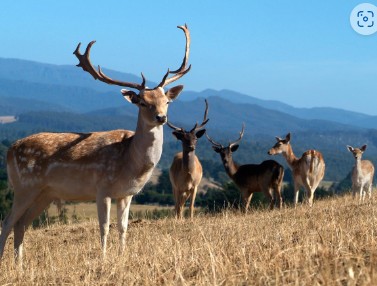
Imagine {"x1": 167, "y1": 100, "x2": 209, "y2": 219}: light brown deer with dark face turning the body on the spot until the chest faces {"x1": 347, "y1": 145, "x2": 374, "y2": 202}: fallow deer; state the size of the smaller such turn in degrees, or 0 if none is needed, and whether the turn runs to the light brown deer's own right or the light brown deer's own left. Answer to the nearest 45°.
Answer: approximately 135° to the light brown deer's own left

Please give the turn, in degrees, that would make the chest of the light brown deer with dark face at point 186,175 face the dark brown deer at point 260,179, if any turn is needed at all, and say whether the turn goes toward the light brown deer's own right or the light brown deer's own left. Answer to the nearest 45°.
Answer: approximately 135° to the light brown deer's own left

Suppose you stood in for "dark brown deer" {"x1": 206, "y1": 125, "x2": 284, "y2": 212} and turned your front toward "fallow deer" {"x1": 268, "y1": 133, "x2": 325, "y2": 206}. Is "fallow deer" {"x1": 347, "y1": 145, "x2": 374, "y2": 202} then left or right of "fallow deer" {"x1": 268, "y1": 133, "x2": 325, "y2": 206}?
left

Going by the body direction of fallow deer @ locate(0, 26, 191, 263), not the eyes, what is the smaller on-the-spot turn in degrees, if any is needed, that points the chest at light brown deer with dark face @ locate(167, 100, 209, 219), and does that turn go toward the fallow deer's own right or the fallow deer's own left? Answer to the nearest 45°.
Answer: approximately 90° to the fallow deer's own left

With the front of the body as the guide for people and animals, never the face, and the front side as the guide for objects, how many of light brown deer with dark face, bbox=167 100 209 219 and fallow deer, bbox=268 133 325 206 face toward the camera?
1

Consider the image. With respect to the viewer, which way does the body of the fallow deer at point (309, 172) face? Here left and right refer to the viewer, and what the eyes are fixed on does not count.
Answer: facing away from the viewer and to the left of the viewer

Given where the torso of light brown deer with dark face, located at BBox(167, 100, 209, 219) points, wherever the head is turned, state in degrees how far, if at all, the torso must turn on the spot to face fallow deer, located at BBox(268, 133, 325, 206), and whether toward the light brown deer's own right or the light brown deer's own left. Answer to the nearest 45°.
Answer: approximately 135° to the light brown deer's own left

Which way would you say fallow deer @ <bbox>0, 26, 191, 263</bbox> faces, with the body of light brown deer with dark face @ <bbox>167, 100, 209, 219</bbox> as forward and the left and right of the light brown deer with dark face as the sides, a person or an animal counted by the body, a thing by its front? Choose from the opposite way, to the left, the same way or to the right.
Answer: to the left

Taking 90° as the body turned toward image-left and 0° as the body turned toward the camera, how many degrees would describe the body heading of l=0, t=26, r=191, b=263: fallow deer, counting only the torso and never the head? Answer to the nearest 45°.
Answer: approximately 270°

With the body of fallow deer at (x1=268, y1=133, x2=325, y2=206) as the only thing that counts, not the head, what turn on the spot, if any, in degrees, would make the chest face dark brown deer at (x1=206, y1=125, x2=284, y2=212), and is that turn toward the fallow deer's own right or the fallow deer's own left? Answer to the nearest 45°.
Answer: approximately 45° to the fallow deer's own left
